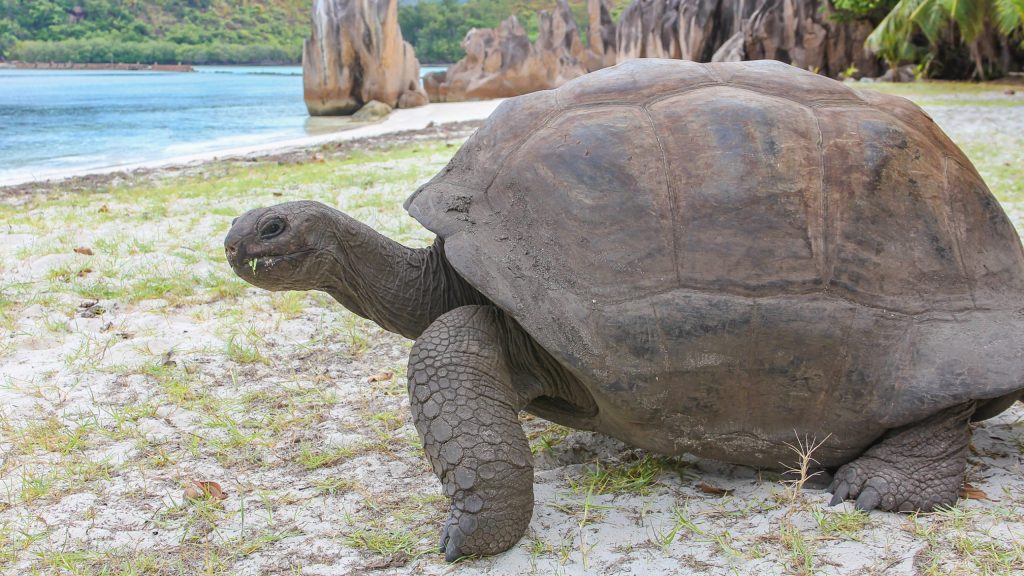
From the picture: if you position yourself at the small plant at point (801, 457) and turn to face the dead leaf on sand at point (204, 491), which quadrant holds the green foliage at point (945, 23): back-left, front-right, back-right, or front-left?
back-right

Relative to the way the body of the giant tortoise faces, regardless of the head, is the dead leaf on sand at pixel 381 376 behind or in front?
in front

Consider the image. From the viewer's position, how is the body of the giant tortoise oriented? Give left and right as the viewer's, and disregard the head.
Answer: facing to the left of the viewer

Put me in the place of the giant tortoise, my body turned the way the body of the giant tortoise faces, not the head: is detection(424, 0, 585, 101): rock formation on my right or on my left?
on my right

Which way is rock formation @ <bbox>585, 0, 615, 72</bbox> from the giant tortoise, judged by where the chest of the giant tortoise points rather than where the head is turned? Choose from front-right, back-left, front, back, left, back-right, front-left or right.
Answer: right

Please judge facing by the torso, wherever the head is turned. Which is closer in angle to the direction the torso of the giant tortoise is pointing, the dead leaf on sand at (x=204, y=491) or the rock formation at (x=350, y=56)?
the dead leaf on sand

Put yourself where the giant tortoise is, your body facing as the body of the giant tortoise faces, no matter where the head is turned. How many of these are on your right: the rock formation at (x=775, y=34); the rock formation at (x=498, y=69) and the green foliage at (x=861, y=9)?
3

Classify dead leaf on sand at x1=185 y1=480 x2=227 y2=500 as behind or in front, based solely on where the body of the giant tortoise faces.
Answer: in front

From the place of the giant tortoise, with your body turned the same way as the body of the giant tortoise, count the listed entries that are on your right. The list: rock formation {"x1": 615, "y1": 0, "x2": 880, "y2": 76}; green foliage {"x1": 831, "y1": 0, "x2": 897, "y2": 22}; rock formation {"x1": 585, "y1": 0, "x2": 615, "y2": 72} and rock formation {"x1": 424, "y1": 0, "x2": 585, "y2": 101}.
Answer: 4
